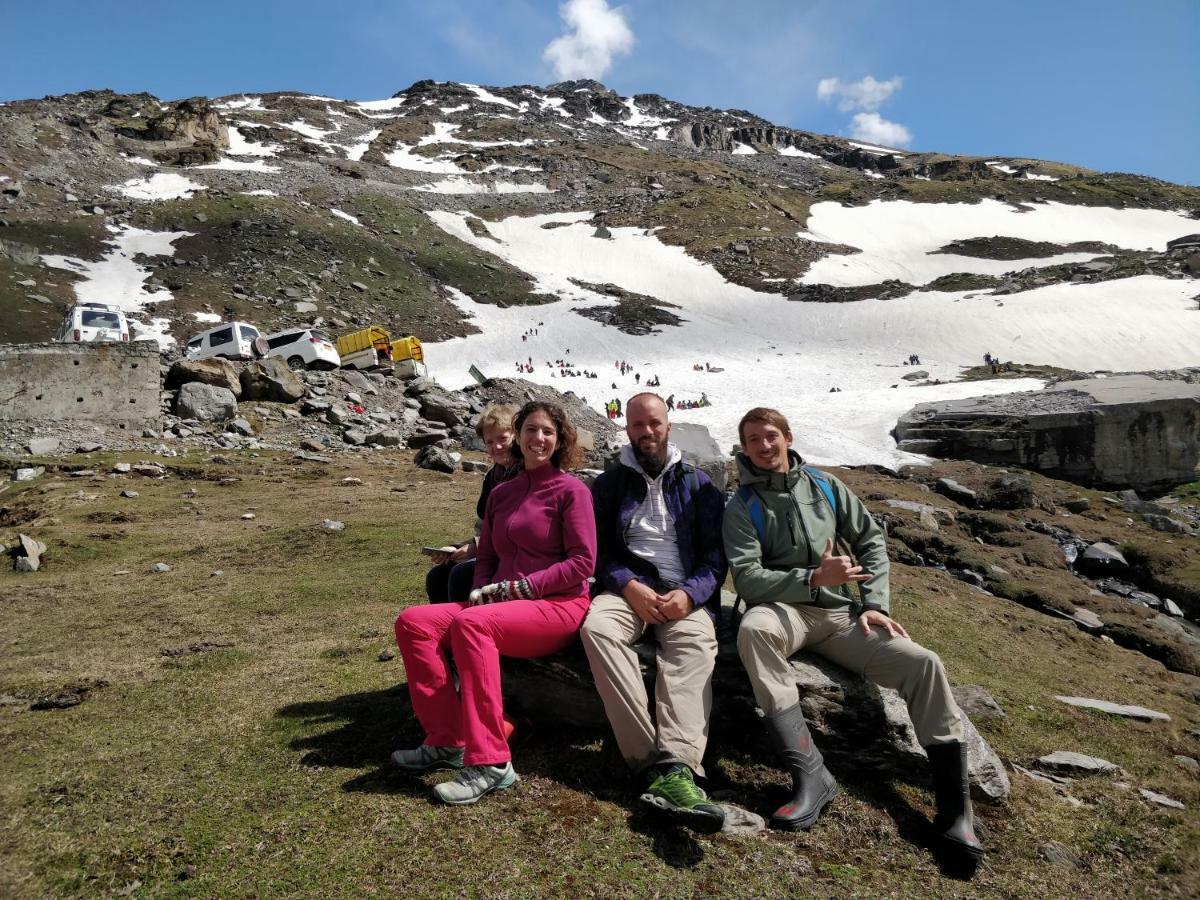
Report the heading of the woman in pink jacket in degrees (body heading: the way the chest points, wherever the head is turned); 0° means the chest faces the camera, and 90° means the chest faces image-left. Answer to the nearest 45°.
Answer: approximately 45°

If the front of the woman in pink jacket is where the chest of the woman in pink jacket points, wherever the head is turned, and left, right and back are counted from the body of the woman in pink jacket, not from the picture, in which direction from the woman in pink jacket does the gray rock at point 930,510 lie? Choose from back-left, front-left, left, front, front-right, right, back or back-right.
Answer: back

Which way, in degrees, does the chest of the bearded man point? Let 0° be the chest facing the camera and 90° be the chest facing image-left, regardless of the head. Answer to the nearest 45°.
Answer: approximately 0°

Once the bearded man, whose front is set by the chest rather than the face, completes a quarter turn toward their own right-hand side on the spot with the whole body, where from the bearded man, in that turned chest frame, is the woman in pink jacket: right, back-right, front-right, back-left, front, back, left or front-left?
front

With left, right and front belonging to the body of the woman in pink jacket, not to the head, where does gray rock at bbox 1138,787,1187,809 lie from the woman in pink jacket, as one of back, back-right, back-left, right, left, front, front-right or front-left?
back-left
